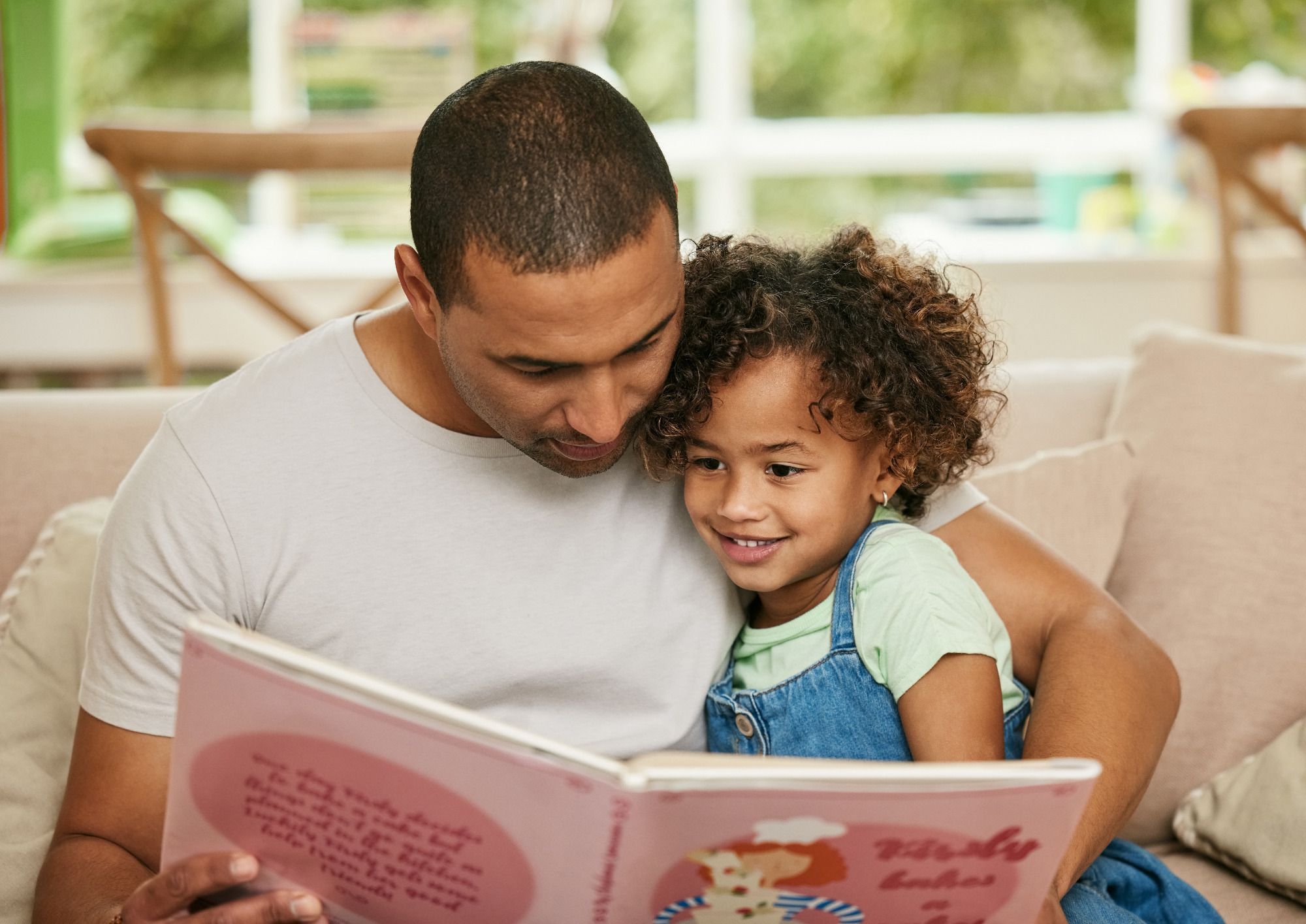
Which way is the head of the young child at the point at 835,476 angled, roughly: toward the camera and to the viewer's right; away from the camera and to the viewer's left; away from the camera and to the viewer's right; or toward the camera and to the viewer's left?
toward the camera and to the viewer's left

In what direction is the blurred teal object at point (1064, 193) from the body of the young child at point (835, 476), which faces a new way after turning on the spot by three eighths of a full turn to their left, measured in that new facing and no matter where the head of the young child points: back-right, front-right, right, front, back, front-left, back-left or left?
left

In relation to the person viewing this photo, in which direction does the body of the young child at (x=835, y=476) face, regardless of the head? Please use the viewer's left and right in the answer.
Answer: facing the viewer and to the left of the viewer

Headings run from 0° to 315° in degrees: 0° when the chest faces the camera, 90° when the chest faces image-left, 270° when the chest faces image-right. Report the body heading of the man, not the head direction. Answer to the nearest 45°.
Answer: approximately 0°
